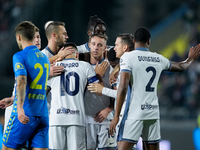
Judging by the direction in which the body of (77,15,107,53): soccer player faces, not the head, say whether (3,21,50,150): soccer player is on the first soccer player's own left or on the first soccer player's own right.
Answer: on the first soccer player's own right

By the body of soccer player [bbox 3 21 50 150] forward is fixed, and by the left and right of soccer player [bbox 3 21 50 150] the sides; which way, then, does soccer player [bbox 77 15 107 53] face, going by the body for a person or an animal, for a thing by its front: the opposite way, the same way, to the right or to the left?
the opposite way

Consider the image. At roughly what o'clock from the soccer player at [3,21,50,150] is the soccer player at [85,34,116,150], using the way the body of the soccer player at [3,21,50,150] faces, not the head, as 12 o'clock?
the soccer player at [85,34,116,150] is roughly at 3 o'clock from the soccer player at [3,21,50,150].

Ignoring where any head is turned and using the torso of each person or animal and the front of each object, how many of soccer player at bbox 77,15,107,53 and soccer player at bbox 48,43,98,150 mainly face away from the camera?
1

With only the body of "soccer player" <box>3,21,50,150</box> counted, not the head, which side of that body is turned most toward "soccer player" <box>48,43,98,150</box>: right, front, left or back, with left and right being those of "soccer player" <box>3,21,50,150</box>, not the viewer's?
right

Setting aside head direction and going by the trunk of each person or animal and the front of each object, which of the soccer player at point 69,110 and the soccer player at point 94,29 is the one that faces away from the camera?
the soccer player at point 69,110

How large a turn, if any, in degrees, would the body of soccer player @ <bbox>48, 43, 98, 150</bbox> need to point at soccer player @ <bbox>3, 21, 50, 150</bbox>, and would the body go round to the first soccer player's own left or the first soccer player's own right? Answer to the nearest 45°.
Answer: approximately 135° to the first soccer player's own left

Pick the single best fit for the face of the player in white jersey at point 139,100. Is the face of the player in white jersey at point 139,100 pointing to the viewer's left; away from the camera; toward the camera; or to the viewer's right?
away from the camera

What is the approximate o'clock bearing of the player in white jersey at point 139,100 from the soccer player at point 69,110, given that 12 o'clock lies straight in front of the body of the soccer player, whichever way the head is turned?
The player in white jersey is roughly at 4 o'clock from the soccer player.

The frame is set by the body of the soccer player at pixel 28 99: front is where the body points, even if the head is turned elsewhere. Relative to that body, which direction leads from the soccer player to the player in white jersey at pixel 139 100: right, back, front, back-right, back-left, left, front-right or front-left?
back-right

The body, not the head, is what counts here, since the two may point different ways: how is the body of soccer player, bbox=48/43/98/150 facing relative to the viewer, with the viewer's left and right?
facing away from the viewer
